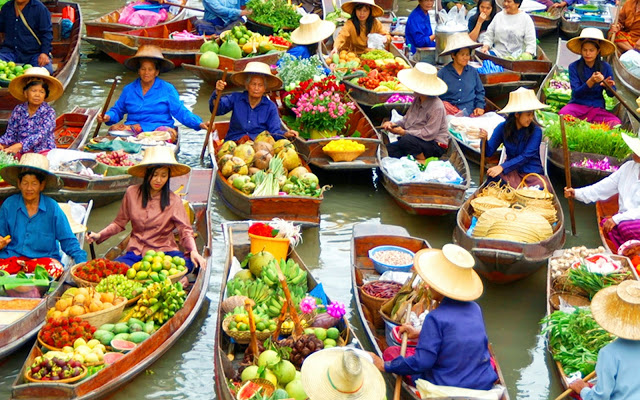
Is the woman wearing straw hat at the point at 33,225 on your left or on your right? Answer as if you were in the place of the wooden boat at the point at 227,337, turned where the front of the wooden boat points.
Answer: on your left

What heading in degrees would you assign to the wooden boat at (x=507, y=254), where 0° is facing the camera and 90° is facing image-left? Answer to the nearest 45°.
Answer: approximately 0°

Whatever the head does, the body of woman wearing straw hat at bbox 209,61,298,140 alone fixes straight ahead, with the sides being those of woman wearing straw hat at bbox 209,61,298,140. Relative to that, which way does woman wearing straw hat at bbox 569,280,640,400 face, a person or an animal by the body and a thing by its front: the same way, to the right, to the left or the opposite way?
the opposite way

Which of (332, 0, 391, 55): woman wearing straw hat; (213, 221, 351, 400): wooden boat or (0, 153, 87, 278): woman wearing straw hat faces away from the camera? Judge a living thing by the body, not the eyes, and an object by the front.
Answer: the wooden boat

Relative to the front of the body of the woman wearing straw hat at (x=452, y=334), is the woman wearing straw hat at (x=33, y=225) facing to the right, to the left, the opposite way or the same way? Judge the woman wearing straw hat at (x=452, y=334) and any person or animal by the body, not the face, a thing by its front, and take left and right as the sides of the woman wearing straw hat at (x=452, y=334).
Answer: the opposite way

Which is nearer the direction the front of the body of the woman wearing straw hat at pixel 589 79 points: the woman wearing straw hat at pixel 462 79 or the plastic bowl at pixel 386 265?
the plastic bowl

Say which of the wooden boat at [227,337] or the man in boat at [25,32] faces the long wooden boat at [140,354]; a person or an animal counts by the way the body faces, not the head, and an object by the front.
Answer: the man in boat

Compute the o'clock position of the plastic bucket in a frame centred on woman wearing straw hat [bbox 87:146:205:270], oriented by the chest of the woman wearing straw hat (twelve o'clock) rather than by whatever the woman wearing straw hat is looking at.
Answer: The plastic bucket is roughly at 9 o'clock from the woman wearing straw hat.

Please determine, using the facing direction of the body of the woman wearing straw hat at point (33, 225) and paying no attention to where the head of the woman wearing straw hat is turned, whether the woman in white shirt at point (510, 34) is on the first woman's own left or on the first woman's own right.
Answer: on the first woman's own left

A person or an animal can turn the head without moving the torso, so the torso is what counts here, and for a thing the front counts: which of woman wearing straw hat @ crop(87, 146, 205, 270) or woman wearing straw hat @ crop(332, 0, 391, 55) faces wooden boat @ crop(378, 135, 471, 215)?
woman wearing straw hat @ crop(332, 0, 391, 55)

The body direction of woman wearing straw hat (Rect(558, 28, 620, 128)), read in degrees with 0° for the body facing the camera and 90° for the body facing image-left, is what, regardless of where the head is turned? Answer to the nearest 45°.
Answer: approximately 0°

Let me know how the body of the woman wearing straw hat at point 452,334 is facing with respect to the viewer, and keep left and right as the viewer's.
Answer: facing away from the viewer and to the left of the viewer

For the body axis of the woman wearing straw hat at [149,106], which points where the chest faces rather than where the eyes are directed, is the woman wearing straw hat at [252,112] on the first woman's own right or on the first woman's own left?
on the first woman's own left
